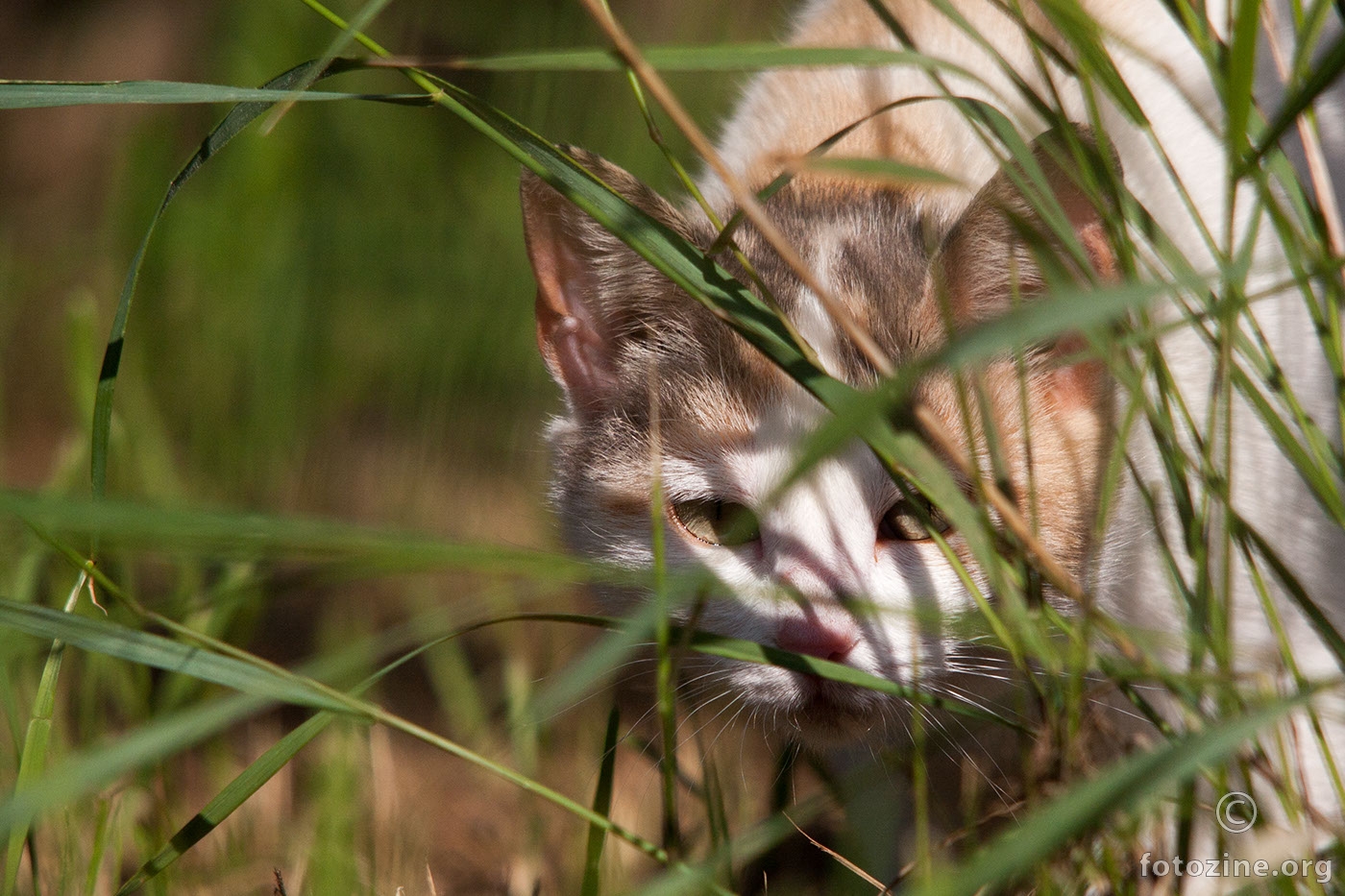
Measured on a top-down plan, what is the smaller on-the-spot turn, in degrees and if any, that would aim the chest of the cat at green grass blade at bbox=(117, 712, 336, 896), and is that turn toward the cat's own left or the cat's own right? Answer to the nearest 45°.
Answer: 0° — it already faces it

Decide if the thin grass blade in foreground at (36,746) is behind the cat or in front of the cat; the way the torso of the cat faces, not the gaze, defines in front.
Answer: in front

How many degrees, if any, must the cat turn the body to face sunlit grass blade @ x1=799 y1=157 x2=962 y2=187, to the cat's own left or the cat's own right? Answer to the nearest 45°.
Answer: approximately 45° to the cat's own left

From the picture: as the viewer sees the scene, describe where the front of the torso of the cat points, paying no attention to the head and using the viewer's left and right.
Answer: facing the viewer and to the left of the viewer

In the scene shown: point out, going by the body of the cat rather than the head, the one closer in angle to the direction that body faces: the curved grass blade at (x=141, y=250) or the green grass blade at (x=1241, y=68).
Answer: the curved grass blade

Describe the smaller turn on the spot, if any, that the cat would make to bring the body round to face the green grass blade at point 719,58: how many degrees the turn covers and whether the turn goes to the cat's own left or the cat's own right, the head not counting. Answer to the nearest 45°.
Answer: approximately 45° to the cat's own left

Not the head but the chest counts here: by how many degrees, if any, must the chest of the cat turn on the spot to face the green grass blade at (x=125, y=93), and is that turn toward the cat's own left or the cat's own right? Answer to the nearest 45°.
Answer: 0° — it already faces it

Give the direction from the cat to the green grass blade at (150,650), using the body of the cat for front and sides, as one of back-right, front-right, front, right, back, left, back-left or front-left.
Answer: front

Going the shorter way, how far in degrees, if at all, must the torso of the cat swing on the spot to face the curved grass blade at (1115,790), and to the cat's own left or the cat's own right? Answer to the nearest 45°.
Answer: approximately 45° to the cat's own left

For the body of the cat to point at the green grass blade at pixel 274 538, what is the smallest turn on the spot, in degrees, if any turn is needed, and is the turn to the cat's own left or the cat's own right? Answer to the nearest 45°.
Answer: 0° — it already faces it

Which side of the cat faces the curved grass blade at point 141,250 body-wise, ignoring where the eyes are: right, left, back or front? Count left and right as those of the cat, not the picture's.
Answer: right

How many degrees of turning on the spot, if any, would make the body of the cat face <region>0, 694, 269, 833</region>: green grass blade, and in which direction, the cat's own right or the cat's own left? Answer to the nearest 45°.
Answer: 0° — it already faces it
